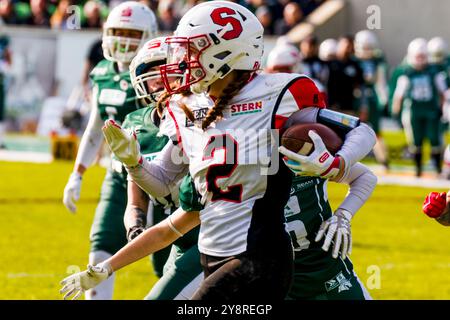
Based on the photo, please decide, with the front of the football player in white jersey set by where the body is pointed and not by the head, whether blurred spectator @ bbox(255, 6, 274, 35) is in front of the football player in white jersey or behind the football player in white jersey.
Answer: behind

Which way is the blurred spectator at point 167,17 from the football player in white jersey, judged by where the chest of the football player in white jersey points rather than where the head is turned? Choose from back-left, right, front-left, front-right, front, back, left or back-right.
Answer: back-right

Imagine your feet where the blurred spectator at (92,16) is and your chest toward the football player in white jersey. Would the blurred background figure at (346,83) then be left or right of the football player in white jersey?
left

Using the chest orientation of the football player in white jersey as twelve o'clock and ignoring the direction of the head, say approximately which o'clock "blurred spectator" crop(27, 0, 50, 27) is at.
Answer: The blurred spectator is roughly at 4 o'clock from the football player in white jersey.

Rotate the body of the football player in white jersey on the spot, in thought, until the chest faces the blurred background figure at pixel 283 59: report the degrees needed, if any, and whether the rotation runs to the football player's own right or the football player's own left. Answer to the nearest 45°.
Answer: approximately 135° to the football player's own right

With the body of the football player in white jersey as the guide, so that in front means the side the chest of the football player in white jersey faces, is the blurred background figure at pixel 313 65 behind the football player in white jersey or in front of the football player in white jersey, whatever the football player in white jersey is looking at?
behind

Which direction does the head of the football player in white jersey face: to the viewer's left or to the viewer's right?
to the viewer's left

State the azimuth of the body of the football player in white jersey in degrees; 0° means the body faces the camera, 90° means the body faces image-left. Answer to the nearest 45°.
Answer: approximately 45°

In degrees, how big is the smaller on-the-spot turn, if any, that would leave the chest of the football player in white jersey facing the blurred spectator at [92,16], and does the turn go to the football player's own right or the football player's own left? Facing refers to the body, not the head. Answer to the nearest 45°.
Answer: approximately 135° to the football player's own right

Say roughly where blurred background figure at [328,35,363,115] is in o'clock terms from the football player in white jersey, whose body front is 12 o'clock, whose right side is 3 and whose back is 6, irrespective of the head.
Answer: The blurred background figure is roughly at 5 o'clock from the football player in white jersey.

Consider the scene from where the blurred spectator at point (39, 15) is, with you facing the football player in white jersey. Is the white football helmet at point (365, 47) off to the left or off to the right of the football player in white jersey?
left

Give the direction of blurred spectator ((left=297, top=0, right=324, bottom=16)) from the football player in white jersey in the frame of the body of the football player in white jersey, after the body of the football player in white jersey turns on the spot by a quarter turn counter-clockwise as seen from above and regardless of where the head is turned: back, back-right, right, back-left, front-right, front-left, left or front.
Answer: back-left
